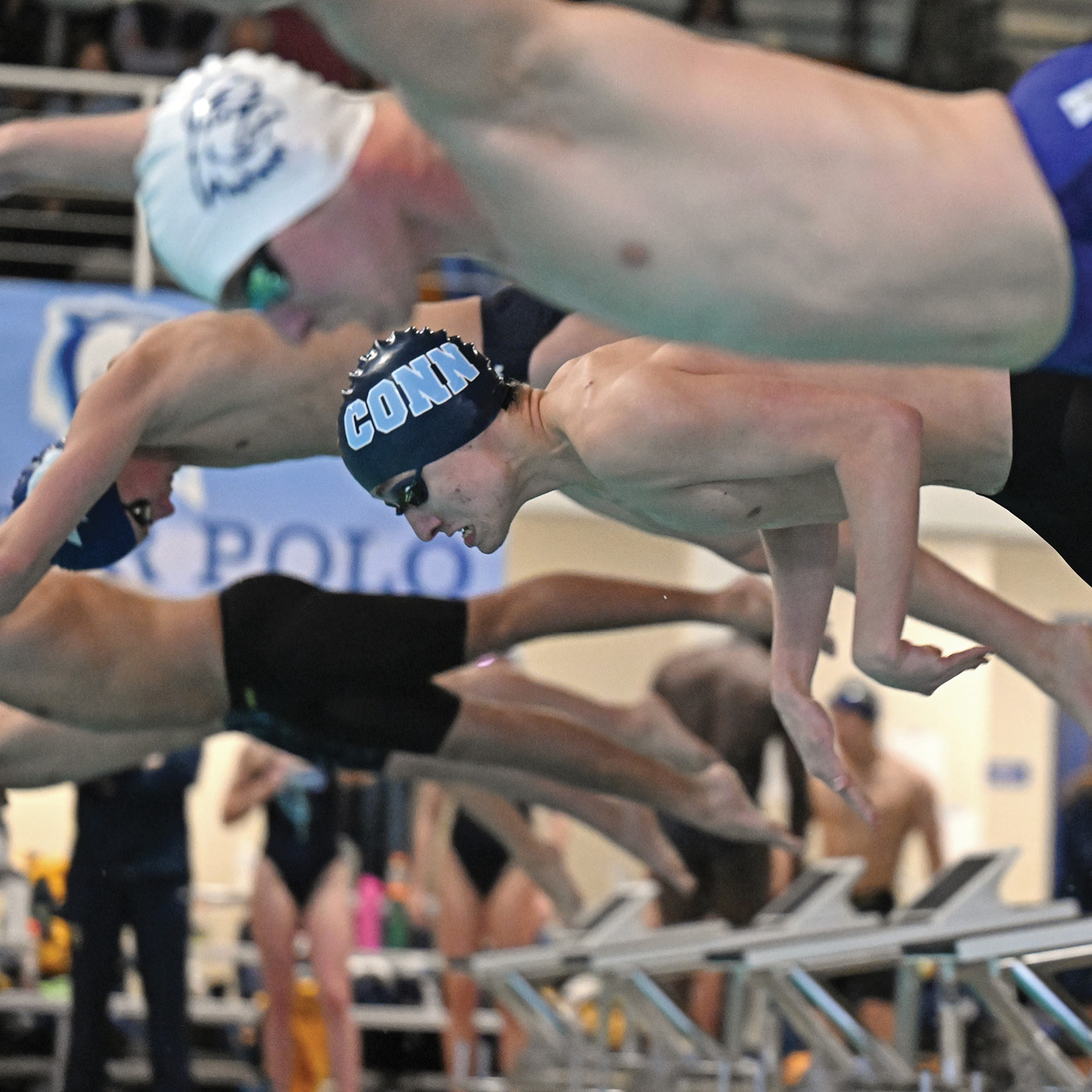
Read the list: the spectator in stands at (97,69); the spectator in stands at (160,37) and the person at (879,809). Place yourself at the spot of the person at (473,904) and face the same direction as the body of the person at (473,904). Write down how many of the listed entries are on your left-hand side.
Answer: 1

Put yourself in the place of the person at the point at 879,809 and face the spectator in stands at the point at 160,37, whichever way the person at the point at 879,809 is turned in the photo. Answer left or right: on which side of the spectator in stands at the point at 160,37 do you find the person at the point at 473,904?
left

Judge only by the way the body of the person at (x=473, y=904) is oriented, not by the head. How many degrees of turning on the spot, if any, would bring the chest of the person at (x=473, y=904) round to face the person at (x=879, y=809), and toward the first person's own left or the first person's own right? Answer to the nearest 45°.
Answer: approximately 90° to the first person's own left

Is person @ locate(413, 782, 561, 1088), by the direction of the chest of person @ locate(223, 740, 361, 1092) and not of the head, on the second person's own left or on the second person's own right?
on the second person's own left

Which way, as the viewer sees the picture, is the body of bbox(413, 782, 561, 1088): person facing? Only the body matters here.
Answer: toward the camera
